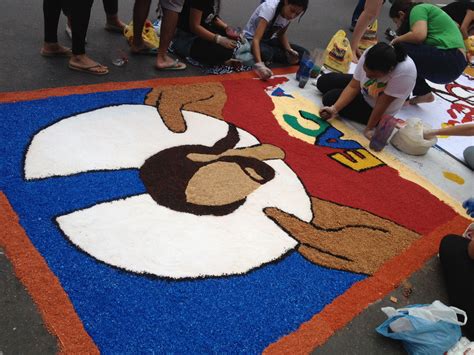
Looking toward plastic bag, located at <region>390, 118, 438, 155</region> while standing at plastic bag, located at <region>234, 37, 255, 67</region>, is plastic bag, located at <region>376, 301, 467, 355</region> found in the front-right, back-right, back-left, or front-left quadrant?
front-right

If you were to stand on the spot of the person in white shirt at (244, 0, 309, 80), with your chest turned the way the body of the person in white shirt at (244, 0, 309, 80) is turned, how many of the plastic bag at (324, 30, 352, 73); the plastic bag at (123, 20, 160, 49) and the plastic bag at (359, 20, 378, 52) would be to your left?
2

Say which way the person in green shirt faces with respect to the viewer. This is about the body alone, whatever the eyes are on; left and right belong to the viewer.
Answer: facing to the left of the viewer

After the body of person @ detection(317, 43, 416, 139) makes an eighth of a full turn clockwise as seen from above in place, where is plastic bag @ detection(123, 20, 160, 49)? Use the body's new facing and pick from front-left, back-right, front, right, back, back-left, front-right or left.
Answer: front

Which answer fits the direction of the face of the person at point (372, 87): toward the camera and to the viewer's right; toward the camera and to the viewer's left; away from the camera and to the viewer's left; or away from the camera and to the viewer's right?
toward the camera and to the viewer's left

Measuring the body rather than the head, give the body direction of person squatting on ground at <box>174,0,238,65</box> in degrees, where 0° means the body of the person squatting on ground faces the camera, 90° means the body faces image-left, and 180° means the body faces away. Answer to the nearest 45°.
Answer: approximately 315°

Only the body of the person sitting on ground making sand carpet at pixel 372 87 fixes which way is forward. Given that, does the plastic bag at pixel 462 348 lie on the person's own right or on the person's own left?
on the person's own left

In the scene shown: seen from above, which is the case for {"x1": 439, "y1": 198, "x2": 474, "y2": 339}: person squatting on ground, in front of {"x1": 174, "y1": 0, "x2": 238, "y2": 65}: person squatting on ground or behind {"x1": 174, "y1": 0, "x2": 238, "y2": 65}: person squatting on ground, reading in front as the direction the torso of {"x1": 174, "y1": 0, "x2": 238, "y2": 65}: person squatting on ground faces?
in front

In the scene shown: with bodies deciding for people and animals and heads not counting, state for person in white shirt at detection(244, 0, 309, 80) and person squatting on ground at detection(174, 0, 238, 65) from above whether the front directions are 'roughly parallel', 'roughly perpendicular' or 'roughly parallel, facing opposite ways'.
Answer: roughly parallel

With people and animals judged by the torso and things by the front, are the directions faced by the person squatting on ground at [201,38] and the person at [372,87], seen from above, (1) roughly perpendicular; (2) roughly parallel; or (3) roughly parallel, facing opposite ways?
roughly perpendicular

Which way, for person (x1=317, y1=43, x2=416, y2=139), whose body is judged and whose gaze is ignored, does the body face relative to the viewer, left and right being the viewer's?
facing the viewer and to the left of the viewer

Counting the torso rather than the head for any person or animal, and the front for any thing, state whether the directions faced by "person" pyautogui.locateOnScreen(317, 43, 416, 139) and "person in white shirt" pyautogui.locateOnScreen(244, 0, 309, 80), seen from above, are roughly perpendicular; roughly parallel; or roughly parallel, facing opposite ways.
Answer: roughly perpendicular

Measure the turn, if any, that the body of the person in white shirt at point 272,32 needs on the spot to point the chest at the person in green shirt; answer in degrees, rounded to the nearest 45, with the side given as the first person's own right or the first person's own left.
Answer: approximately 45° to the first person's own left
